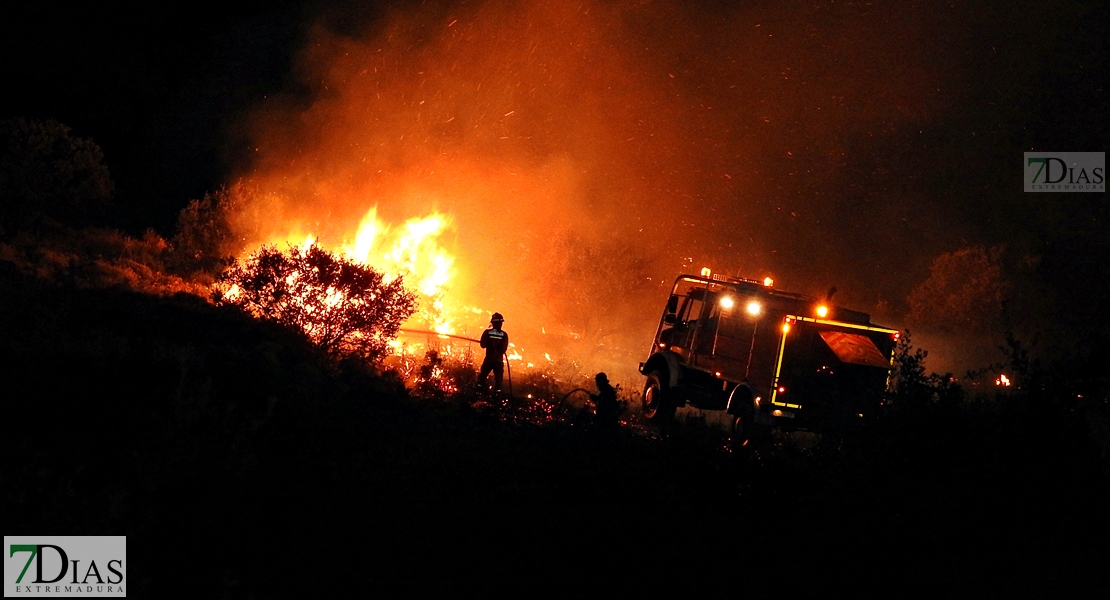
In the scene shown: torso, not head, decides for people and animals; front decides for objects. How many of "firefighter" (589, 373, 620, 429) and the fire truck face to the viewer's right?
0

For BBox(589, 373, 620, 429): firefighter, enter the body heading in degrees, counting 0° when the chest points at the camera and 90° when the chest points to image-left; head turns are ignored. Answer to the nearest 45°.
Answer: approximately 90°

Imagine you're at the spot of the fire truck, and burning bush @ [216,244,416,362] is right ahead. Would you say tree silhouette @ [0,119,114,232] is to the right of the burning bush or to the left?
right

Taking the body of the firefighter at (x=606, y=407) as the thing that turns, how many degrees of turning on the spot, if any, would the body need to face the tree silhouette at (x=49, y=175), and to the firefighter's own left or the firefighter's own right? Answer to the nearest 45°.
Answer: approximately 45° to the firefighter's own right
